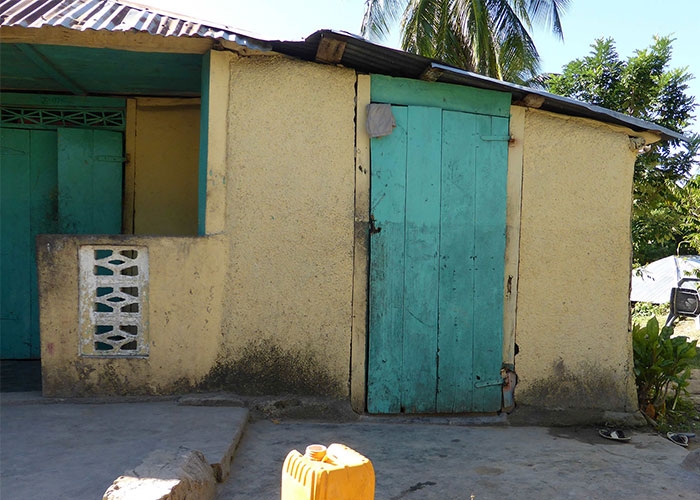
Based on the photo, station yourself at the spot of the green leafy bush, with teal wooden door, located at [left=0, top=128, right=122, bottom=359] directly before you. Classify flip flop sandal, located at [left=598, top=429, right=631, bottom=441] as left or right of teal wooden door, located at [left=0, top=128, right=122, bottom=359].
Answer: left

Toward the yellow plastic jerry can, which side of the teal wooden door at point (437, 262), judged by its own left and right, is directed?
front

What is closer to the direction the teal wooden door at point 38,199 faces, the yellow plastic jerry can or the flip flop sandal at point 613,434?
the yellow plastic jerry can

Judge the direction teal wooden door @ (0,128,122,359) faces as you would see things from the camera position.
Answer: facing the viewer

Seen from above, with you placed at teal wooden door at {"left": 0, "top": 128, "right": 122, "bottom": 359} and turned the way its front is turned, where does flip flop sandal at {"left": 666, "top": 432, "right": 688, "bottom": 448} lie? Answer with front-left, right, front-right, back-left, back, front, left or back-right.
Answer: front-left

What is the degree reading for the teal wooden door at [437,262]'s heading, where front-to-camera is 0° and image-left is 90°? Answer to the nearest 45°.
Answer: approximately 0°

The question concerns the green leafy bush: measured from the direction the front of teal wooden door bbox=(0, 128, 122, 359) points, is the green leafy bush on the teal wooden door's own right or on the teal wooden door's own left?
on the teal wooden door's own left

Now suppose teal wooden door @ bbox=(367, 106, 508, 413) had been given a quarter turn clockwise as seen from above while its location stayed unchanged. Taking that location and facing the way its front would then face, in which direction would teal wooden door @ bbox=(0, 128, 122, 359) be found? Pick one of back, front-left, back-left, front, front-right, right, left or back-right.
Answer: front

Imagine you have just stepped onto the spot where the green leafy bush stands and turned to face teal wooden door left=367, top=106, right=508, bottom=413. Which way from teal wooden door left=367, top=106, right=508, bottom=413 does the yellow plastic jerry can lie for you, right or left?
left

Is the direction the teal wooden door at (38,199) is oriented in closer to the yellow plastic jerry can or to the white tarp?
the yellow plastic jerry can

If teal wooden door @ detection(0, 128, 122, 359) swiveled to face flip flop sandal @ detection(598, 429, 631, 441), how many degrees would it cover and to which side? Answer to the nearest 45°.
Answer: approximately 45° to its left

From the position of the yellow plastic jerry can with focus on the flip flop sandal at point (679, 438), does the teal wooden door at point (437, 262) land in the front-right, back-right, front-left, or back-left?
front-left

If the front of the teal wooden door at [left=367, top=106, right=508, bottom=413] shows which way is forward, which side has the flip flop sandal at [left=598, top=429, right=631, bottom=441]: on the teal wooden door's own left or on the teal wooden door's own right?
on the teal wooden door's own left

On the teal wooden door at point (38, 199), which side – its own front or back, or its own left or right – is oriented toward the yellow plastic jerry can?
front

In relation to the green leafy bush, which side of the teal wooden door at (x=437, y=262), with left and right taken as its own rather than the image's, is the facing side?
left
